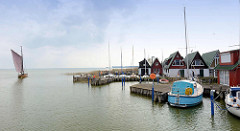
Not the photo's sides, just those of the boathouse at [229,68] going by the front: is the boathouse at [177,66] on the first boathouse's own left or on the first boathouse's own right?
on the first boathouse's own right

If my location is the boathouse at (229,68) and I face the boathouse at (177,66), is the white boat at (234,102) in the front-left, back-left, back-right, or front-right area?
back-left

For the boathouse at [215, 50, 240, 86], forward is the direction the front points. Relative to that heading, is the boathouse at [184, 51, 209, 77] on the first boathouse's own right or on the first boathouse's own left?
on the first boathouse's own right

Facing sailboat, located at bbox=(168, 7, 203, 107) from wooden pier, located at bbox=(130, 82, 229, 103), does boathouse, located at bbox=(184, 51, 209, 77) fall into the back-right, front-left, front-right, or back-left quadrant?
back-left

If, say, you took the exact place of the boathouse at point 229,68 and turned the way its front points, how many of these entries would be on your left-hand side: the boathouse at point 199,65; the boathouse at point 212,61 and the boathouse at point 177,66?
0

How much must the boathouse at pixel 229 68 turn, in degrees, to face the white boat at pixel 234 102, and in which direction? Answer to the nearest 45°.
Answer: approximately 45° to its left

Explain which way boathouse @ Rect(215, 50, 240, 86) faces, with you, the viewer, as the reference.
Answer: facing the viewer and to the left of the viewer

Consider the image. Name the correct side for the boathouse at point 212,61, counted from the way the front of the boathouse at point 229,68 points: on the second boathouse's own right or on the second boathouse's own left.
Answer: on the second boathouse's own right
